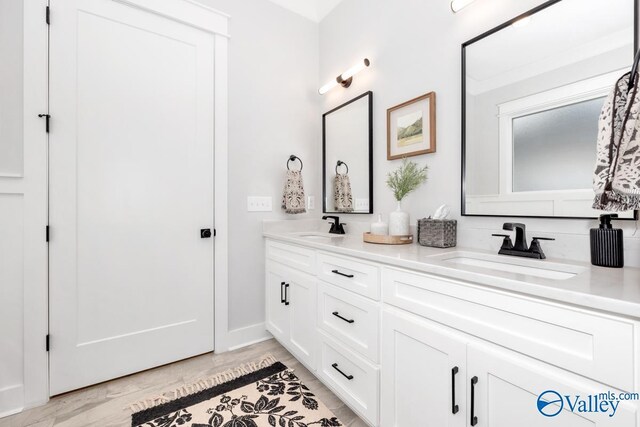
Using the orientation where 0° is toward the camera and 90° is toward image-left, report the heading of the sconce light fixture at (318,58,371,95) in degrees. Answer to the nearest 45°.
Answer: approximately 45°

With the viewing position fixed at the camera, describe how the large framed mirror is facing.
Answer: facing the viewer and to the left of the viewer

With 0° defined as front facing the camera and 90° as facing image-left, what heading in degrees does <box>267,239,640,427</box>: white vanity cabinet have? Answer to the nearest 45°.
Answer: approximately 45°

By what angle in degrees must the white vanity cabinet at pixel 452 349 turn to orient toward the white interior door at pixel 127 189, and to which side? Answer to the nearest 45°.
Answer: approximately 45° to its right

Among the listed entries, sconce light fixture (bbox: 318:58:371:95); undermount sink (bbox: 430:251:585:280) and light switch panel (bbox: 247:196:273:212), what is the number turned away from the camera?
0

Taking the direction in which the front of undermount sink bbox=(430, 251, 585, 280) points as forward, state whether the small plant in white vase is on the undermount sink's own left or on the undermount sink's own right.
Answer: on the undermount sink's own right

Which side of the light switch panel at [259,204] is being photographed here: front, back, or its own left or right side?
front

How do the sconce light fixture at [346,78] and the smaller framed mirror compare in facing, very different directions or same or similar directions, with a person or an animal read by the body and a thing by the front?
same or similar directions

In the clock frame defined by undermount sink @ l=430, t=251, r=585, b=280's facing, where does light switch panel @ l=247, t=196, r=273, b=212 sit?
The light switch panel is roughly at 2 o'clock from the undermount sink.

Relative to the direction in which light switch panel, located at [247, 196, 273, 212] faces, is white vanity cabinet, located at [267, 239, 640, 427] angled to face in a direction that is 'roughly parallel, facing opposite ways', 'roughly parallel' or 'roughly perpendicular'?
roughly perpendicular
